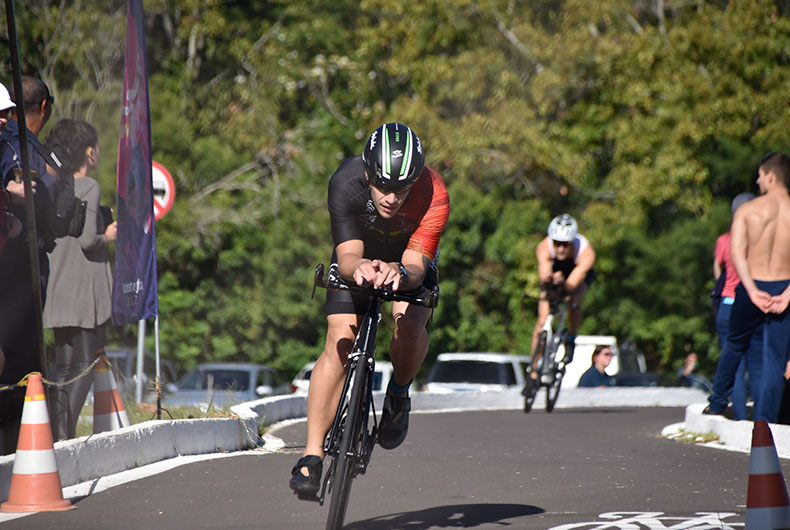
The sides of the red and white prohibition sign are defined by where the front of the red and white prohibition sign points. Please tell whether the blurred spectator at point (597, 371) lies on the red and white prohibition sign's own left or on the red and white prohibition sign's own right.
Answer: on the red and white prohibition sign's own left

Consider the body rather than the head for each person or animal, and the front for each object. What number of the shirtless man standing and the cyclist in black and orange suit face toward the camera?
1

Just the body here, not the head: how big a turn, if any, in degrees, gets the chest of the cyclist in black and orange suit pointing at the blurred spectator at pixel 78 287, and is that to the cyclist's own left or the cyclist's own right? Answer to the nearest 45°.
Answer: approximately 135° to the cyclist's own right

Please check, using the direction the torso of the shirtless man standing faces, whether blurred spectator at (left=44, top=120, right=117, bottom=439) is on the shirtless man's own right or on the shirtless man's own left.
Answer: on the shirtless man's own left

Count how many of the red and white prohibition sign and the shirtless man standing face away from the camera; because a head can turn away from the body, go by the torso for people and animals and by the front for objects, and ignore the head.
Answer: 1

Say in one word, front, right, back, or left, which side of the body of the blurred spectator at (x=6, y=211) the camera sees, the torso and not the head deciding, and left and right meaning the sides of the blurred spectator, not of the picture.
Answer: right

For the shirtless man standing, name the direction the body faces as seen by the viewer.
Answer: away from the camera
